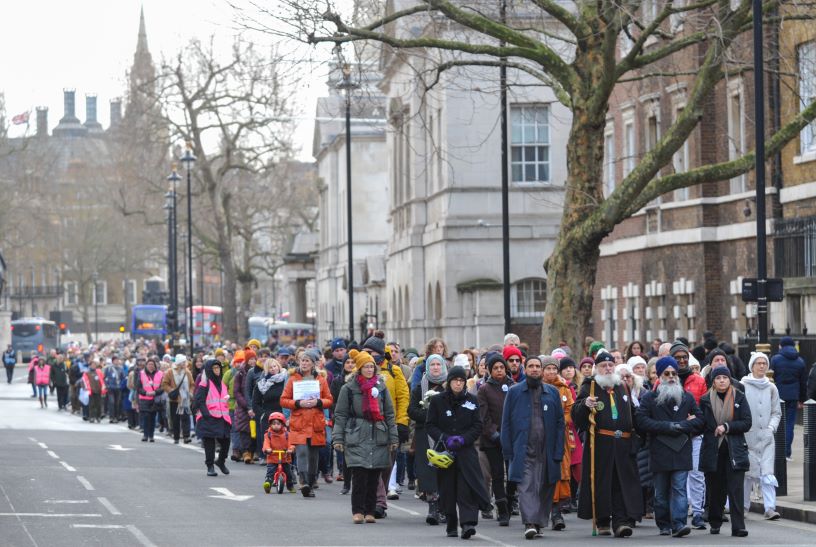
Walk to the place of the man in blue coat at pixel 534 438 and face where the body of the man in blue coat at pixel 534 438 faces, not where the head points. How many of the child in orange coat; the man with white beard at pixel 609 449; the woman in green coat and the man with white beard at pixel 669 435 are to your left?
2

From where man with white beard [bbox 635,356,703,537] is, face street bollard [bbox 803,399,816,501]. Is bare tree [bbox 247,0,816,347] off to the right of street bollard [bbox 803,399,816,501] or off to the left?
left

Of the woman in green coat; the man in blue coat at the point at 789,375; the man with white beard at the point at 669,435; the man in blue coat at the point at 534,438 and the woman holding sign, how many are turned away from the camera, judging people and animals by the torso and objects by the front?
1

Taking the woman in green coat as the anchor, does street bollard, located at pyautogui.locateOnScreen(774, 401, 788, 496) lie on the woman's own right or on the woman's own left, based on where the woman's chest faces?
on the woman's own left

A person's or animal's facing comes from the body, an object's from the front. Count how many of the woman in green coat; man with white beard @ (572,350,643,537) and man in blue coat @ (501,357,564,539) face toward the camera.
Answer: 3

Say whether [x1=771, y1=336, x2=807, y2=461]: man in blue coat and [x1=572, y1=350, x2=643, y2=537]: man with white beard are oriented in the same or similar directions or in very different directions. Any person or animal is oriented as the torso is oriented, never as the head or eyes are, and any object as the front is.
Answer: very different directions

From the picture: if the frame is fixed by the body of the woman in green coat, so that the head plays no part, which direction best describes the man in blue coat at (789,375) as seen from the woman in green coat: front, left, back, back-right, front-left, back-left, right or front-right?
back-left

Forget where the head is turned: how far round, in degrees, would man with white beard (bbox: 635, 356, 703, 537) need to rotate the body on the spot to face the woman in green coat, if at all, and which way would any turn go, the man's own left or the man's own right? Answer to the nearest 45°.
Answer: approximately 90° to the man's own right

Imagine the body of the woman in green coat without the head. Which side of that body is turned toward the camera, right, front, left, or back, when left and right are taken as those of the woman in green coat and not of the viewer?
front

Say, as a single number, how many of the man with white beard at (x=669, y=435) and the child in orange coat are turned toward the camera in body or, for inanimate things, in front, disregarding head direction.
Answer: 2

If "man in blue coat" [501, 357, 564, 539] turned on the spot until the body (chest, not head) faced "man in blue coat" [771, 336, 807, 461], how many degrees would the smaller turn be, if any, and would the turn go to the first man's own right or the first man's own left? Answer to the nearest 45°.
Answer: approximately 135° to the first man's own left

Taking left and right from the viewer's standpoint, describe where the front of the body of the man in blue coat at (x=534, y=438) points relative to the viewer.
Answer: facing the viewer

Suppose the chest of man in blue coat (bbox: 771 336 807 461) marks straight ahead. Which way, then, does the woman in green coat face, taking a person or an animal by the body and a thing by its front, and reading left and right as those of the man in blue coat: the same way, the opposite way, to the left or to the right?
the opposite way

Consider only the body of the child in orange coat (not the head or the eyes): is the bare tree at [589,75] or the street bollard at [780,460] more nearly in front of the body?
the street bollard
